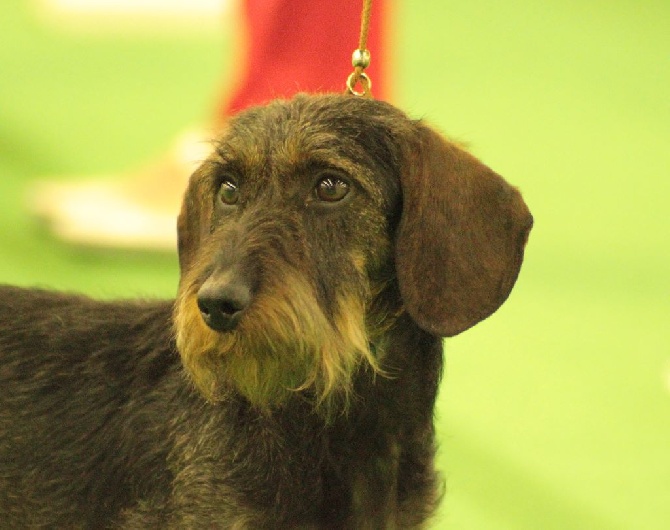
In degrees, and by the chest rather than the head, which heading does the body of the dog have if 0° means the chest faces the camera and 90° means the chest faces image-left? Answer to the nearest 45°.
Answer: approximately 315°
